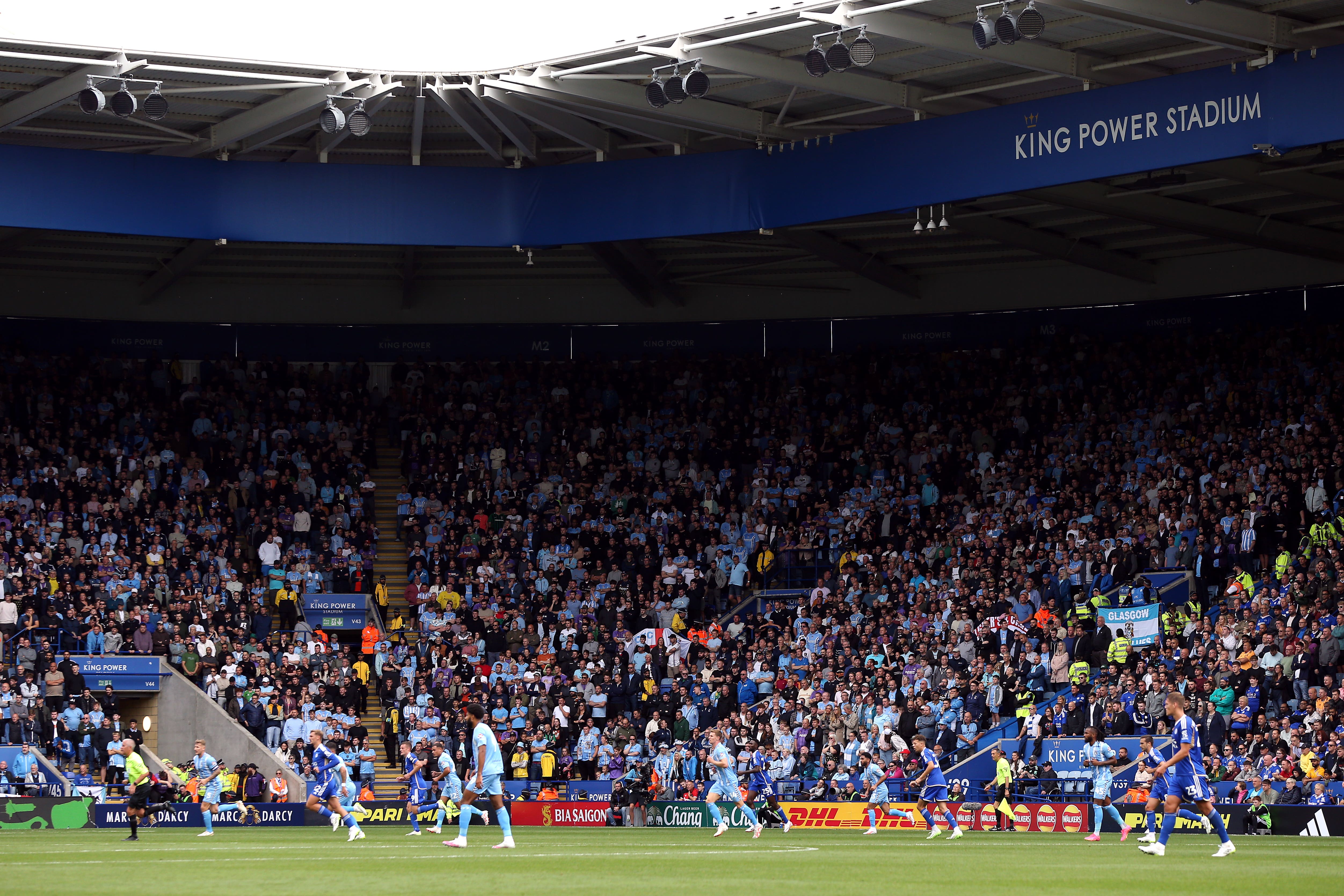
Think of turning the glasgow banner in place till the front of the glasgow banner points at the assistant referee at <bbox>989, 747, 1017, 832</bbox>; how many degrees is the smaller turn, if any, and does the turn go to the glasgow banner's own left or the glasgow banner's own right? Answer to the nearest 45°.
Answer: approximately 45° to the glasgow banner's own right

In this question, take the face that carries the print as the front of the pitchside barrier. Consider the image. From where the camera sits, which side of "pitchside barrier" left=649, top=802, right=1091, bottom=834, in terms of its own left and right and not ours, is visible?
front

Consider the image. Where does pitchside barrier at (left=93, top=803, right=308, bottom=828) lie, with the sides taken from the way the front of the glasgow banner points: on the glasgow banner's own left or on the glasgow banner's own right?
on the glasgow banner's own right

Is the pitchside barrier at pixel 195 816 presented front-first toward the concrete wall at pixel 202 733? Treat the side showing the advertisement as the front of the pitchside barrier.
no

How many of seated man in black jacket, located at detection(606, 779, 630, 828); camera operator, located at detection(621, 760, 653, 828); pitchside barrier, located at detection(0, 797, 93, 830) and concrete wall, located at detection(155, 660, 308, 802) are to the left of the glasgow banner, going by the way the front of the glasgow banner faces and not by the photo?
0

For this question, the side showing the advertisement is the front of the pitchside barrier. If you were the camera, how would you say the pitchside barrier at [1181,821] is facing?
facing the viewer

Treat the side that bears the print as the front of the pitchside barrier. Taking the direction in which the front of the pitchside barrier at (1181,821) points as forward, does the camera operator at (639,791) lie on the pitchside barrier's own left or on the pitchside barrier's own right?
on the pitchside barrier's own right

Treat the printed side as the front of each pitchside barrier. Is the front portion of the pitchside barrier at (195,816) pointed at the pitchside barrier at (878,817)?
no

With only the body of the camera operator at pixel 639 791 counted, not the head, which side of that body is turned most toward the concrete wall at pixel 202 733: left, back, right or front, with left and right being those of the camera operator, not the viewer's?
right

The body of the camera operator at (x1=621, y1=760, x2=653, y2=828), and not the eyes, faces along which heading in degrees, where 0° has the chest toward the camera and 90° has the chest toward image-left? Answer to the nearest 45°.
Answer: approximately 0°

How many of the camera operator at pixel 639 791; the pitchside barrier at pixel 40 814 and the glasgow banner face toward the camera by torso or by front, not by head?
3

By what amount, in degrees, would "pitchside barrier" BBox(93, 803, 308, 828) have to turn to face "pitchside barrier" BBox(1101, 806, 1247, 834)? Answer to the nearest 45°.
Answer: approximately 45° to its left

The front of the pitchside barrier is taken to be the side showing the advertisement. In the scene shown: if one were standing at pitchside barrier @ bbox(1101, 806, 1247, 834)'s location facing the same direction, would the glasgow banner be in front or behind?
behind

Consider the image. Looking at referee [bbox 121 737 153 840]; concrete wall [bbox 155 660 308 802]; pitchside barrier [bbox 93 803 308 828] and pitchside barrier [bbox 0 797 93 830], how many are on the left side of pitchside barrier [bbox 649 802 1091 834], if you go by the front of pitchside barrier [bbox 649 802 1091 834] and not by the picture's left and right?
0

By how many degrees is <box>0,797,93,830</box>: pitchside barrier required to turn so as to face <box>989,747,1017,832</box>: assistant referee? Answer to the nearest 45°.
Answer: approximately 45° to its left

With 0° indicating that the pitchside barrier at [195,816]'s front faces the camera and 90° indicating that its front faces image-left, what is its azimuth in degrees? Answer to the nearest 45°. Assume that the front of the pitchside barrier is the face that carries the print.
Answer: approximately 0°

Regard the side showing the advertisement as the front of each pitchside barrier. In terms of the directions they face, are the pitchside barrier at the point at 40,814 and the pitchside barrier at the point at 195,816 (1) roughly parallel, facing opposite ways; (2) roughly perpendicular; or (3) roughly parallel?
roughly parallel

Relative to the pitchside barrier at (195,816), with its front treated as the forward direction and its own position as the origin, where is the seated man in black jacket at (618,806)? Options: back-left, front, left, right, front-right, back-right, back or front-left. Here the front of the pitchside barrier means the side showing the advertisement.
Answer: left
